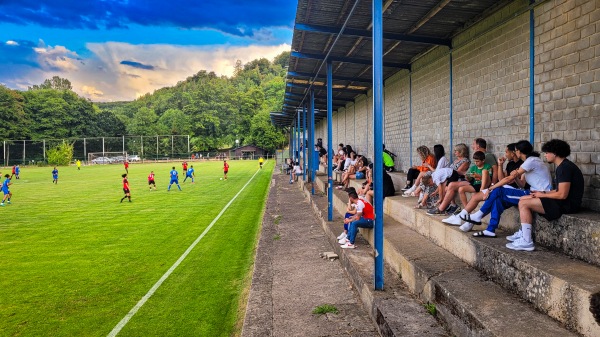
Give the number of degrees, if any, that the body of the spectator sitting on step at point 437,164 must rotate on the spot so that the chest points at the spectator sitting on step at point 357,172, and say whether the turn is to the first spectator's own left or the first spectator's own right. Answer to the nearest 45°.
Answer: approximately 45° to the first spectator's own right

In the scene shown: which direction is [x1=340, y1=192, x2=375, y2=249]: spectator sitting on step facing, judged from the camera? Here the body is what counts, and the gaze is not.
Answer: to the viewer's left

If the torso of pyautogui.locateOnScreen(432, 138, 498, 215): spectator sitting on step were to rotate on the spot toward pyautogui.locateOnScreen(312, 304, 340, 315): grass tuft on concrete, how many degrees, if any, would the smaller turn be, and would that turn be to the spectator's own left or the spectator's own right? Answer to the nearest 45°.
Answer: approximately 45° to the spectator's own left

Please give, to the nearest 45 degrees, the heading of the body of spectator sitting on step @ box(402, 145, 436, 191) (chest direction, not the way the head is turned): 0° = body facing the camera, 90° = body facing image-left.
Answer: approximately 90°

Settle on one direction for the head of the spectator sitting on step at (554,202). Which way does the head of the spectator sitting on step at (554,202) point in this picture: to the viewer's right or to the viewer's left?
to the viewer's left

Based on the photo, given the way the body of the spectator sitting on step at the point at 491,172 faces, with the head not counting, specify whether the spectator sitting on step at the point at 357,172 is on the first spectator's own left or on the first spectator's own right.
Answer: on the first spectator's own right

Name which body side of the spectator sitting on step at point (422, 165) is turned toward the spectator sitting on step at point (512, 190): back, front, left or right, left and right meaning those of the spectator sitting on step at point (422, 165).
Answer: left

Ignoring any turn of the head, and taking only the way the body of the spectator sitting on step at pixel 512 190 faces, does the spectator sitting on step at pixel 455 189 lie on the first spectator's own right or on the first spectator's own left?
on the first spectator's own right

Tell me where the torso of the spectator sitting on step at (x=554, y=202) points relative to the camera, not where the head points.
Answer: to the viewer's left

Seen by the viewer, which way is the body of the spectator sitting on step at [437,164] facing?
to the viewer's left

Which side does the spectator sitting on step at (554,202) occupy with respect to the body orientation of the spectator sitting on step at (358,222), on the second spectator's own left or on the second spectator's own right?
on the second spectator's own left
